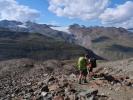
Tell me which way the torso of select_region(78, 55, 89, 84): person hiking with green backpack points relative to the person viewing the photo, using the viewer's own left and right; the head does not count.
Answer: facing away from the viewer and to the right of the viewer
